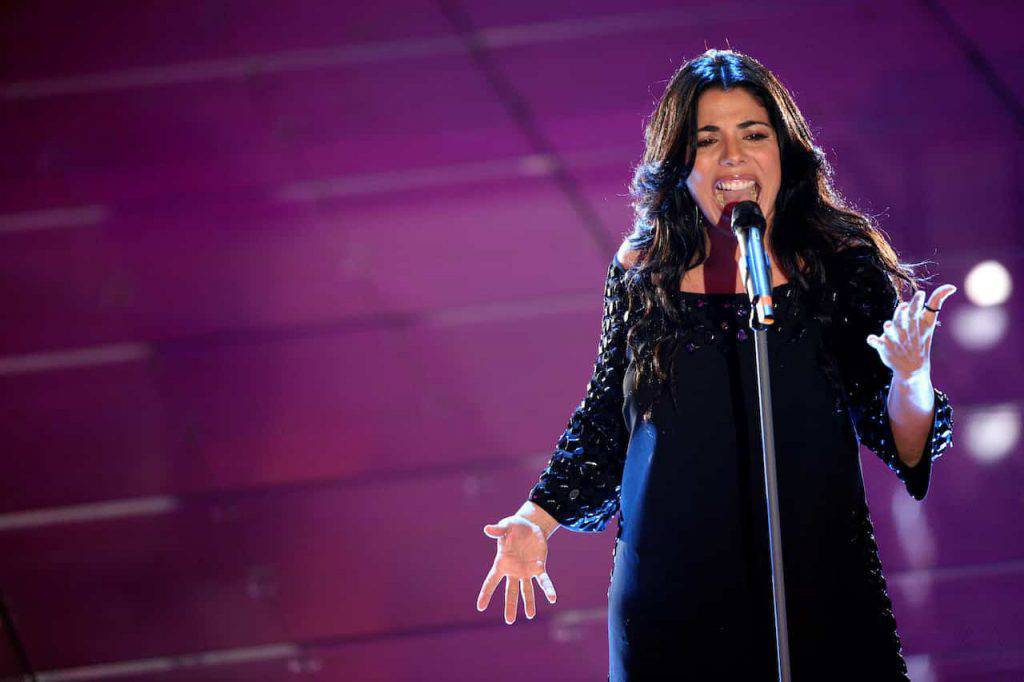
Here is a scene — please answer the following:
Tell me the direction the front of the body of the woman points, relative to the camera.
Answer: toward the camera

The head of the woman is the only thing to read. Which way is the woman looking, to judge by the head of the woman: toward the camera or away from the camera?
toward the camera
